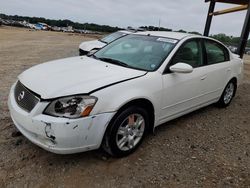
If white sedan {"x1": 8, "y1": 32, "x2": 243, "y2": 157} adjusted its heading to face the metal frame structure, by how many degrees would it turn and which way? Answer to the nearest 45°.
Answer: approximately 180°

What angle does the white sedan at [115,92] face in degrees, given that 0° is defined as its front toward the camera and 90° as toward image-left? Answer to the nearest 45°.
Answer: approximately 45°
